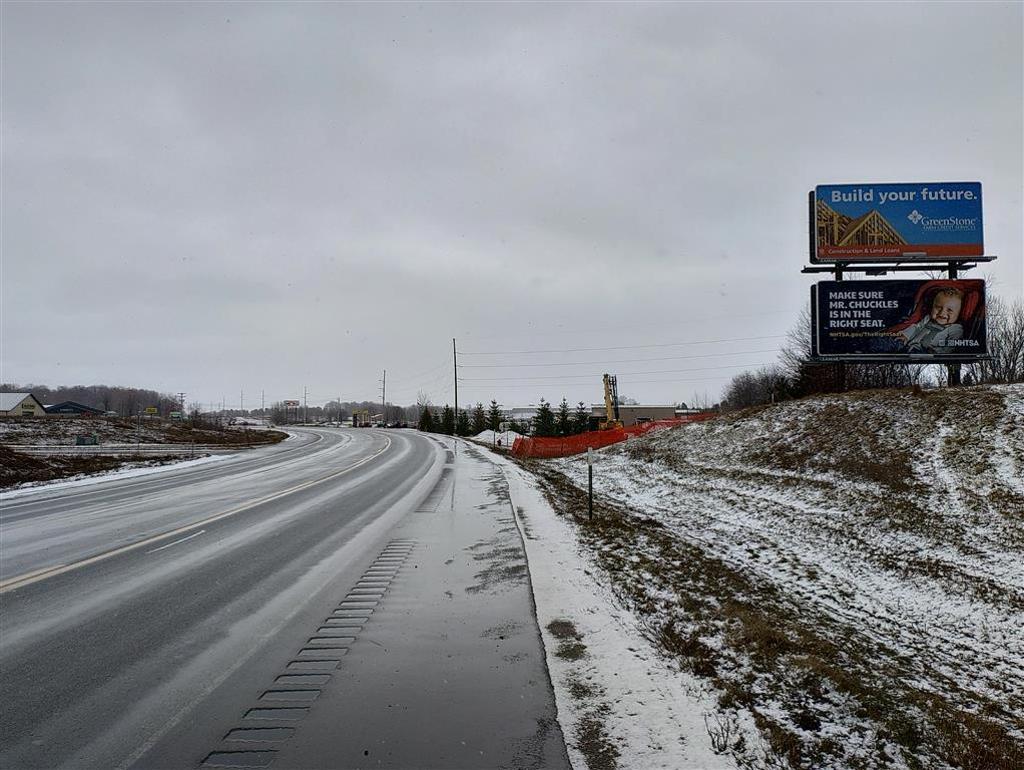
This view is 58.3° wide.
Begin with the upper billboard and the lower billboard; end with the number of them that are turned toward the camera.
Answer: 2

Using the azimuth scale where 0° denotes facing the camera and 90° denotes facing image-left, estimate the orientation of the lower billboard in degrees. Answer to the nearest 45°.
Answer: approximately 0°

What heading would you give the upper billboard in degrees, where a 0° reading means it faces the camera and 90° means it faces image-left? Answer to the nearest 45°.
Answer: approximately 0°

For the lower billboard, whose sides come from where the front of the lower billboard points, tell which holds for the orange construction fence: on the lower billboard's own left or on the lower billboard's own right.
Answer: on the lower billboard's own right
